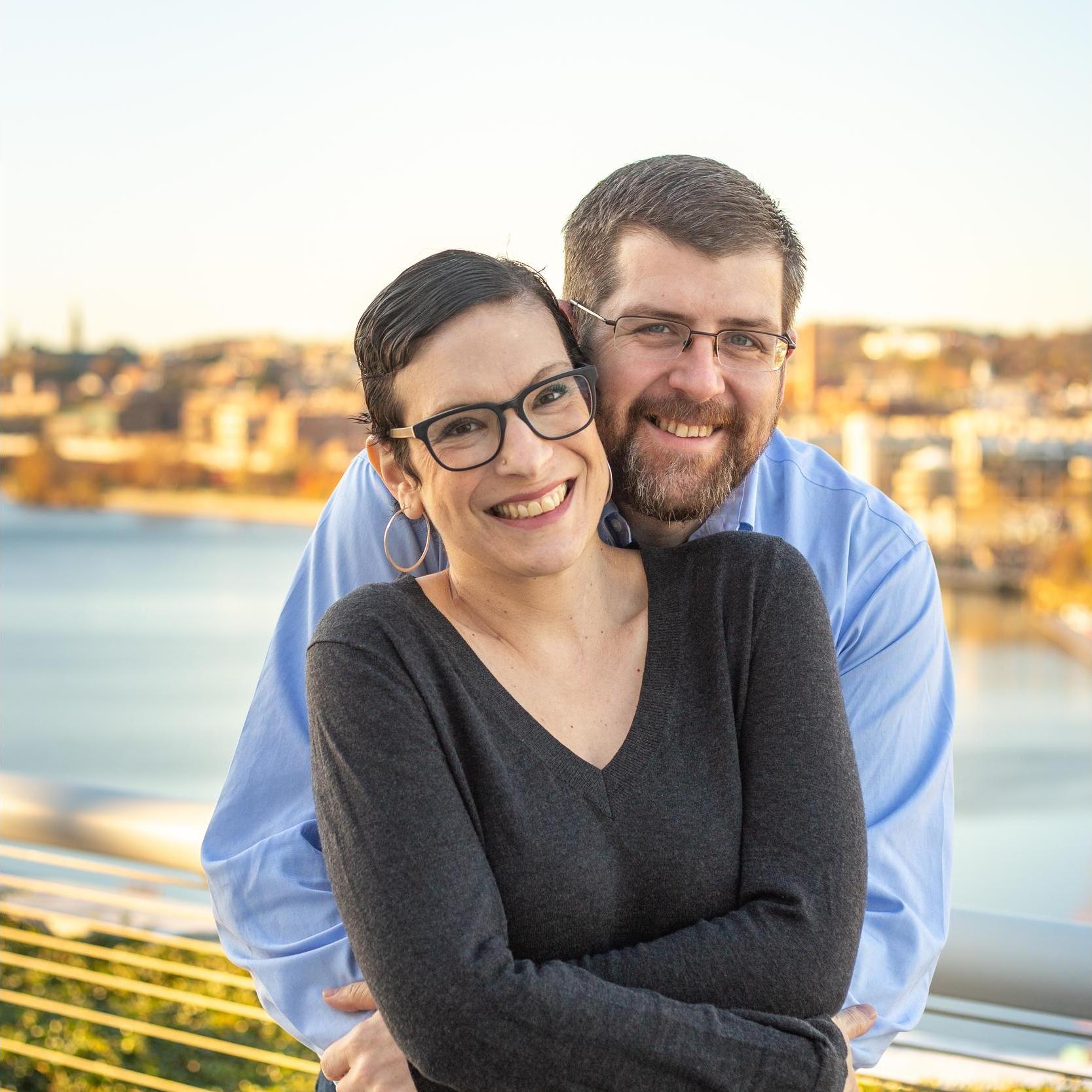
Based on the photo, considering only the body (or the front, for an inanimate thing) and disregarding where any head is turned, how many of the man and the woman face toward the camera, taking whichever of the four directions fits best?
2

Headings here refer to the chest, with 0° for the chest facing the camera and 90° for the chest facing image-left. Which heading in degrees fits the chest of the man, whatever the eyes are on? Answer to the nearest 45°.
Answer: approximately 0°
